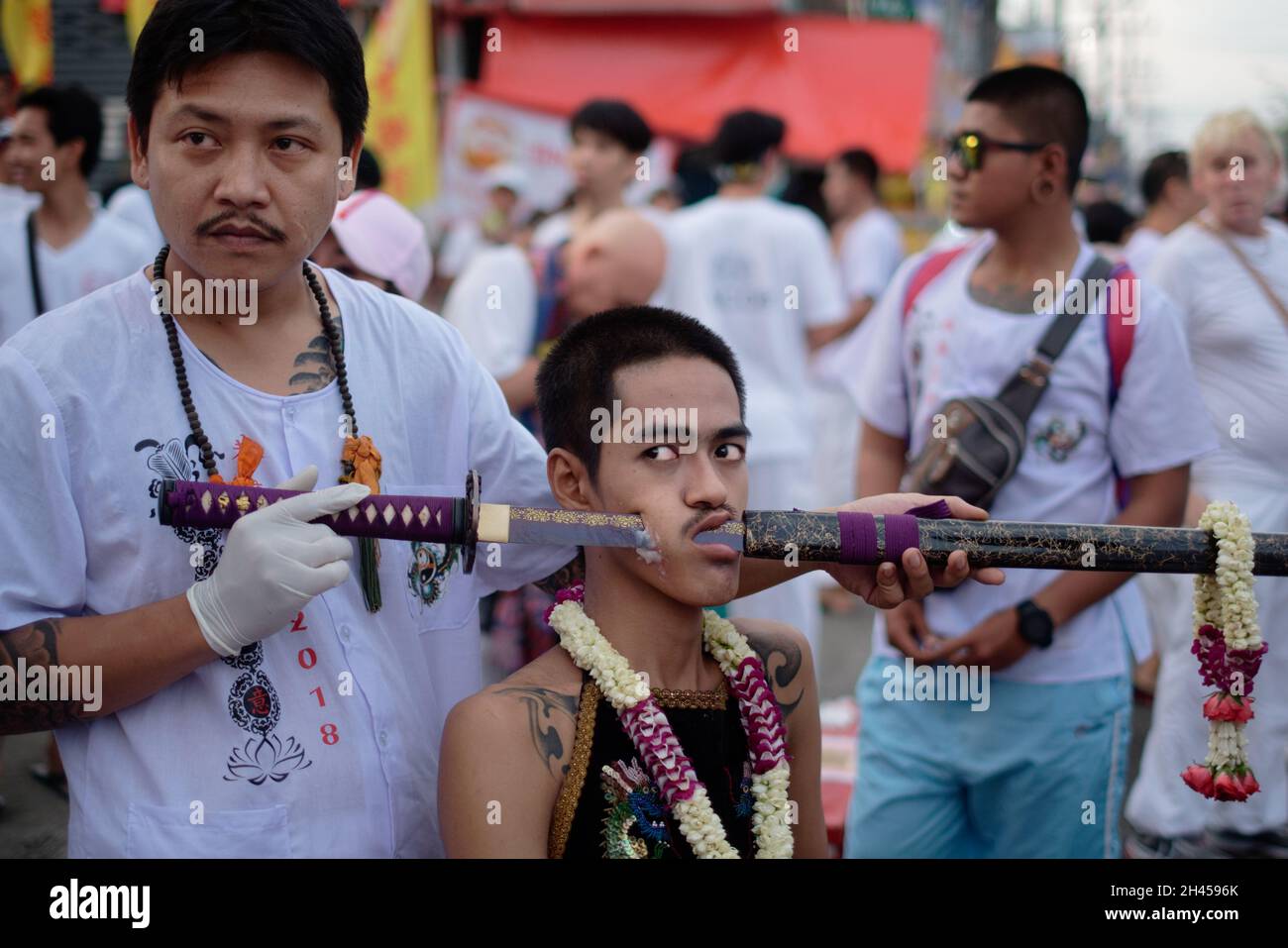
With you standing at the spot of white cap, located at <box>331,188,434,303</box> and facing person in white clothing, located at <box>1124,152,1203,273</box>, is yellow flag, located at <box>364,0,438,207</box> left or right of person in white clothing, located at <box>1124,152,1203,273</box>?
left

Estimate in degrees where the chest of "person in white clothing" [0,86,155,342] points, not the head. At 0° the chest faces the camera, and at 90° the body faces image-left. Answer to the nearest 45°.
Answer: approximately 45°

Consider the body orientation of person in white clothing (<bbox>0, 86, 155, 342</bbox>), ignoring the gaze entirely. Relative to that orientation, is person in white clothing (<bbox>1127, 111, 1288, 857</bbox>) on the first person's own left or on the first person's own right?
on the first person's own left

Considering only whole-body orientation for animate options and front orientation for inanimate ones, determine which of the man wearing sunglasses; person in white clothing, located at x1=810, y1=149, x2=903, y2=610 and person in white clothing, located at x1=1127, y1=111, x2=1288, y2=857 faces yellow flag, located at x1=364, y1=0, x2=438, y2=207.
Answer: person in white clothing, located at x1=810, y1=149, x2=903, y2=610

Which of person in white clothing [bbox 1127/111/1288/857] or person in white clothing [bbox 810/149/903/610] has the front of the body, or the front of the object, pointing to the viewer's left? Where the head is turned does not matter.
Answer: person in white clothing [bbox 810/149/903/610]

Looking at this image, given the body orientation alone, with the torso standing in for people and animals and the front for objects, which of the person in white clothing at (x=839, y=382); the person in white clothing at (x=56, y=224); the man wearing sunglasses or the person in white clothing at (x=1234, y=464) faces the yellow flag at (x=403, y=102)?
the person in white clothing at (x=839, y=382)

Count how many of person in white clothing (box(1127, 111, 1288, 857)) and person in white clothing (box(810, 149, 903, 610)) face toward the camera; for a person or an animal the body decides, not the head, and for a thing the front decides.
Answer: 1

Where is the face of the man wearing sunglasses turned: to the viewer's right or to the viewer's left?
to the viewer's left

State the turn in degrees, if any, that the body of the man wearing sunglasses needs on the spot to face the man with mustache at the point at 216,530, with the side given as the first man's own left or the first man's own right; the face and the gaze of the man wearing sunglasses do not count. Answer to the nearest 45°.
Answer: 0° — they already face them

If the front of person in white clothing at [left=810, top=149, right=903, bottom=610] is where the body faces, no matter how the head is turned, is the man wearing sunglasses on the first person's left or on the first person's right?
on the first person's left

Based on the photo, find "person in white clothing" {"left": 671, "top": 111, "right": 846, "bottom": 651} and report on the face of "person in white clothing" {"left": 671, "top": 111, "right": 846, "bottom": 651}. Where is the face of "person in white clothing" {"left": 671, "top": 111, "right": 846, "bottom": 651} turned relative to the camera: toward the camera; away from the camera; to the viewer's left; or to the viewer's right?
away from the camera

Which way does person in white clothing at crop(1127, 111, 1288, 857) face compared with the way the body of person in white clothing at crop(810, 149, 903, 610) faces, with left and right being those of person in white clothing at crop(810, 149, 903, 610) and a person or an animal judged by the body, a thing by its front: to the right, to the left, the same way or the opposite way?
to the left

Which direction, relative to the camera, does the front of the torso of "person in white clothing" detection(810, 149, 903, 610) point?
to the viewer's left

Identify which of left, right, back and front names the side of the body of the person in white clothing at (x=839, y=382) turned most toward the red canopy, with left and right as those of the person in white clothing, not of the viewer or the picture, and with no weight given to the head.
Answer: right

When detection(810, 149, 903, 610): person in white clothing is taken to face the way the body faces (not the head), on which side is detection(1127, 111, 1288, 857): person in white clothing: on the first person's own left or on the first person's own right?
on the first person's own left

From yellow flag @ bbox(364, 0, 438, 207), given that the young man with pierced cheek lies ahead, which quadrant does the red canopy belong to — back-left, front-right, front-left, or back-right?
back-left
